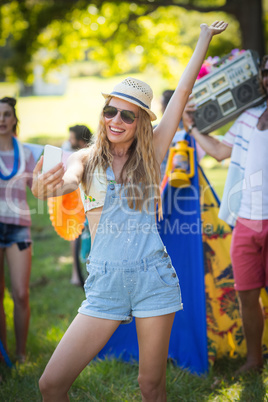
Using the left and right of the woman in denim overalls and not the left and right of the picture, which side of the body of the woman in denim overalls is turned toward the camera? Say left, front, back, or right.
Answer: front

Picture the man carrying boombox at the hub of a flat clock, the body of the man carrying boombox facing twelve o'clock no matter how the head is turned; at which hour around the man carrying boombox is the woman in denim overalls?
The woman in denim overalls is roughly at 1 o'clock from the man carrying boombox.

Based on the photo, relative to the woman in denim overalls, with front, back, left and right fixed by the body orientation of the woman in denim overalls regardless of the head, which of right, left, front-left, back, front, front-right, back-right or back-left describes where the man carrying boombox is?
back-left

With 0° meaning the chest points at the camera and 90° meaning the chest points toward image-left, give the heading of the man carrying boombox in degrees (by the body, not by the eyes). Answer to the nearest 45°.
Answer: approximately 0°

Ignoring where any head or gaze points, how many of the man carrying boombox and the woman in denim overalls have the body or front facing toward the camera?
2
